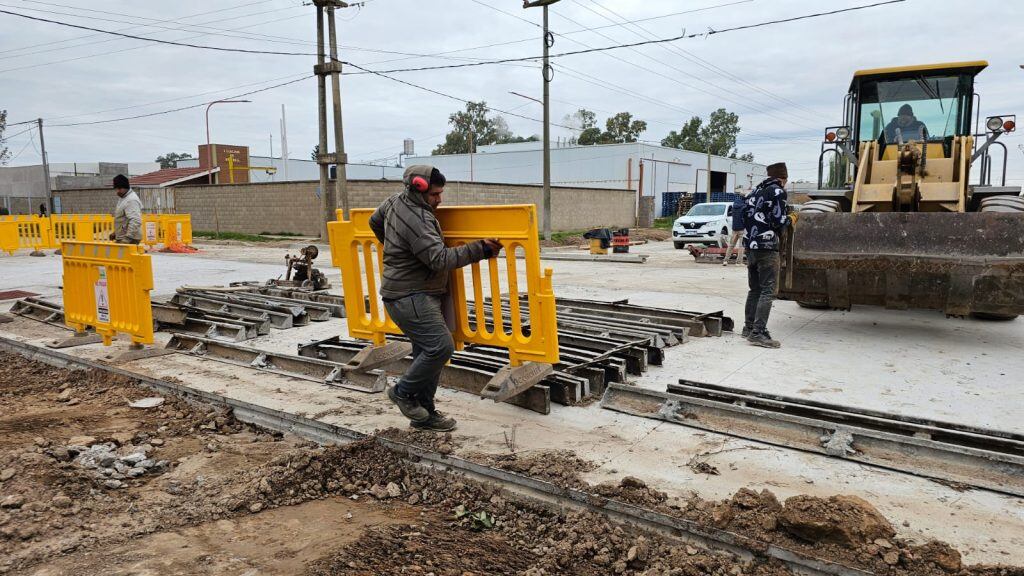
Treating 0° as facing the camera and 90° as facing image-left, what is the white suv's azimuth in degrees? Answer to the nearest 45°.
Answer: approximately 45°

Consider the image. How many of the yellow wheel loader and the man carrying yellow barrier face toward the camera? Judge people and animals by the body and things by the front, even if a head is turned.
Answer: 1

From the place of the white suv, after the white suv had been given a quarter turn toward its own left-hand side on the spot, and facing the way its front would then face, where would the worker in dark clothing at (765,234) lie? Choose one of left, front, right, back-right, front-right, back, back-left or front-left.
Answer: front-right

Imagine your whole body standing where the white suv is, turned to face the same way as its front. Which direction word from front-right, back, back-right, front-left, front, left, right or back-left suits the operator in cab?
front-left

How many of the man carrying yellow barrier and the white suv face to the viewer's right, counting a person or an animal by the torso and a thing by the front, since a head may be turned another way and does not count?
1

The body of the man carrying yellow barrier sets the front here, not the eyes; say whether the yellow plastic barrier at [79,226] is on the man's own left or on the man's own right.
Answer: on the man's own left

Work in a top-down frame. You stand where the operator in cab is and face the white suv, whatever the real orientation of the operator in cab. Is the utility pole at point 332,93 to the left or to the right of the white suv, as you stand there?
left

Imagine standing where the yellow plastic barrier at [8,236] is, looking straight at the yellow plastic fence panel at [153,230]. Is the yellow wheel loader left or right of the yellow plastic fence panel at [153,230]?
right

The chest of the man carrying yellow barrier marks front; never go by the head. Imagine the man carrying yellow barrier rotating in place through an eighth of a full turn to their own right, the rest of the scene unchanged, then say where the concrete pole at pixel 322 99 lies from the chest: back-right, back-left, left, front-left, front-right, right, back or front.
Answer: back-left

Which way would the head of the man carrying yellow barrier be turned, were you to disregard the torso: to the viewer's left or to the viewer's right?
to the viewer's right
